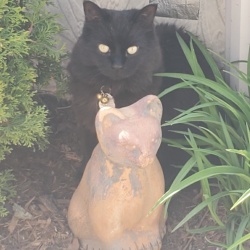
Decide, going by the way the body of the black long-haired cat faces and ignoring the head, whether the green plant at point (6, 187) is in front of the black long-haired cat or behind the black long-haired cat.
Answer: in front

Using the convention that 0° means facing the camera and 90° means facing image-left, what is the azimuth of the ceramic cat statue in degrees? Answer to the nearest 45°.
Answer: approximately 315°

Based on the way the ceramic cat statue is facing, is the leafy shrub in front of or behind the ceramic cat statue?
behind

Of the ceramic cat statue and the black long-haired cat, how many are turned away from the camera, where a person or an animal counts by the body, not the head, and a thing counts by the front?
0

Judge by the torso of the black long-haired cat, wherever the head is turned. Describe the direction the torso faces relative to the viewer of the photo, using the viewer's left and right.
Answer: facing the viewer and to the left of the viewer

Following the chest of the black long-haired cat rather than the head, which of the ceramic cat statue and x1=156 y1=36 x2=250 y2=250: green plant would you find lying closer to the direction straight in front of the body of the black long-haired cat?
the ceramic cat statue

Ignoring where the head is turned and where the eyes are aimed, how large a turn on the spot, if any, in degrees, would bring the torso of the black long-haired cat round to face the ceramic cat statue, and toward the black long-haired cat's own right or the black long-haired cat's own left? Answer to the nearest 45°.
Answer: approximately 45° to the black long-haired cat's own left
